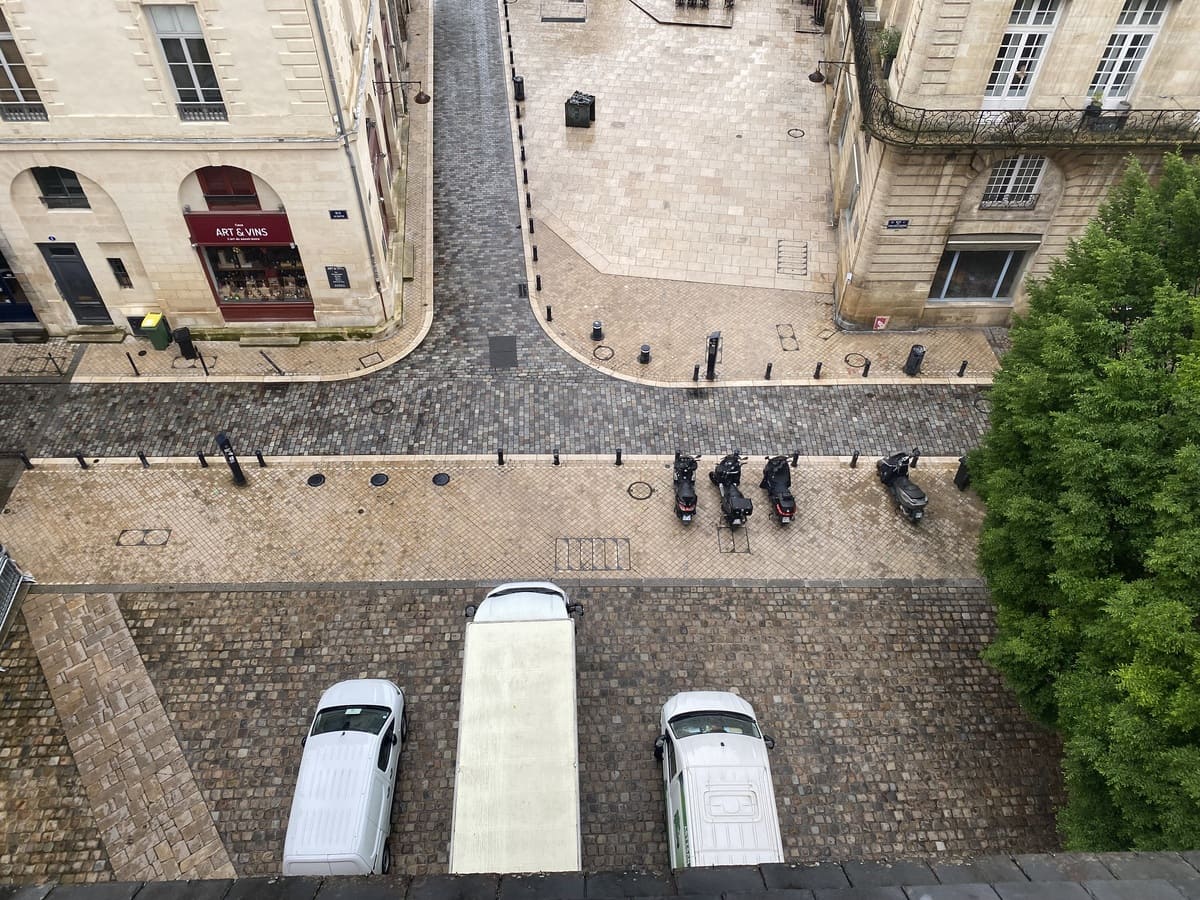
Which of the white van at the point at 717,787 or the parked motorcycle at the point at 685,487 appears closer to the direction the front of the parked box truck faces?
the parked motorcycle

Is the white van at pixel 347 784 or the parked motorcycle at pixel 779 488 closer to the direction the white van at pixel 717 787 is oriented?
the parked motorcycle

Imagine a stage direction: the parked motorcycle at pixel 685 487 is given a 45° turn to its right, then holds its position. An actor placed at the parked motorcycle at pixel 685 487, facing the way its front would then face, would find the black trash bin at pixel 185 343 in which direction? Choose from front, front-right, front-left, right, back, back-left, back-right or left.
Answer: back-left

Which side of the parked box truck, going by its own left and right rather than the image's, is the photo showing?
back

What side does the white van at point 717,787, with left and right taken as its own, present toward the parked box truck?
left

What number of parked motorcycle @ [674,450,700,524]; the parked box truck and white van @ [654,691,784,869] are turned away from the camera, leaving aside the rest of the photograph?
3

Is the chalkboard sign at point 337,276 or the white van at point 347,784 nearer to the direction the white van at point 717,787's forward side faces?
the chalkboard sign

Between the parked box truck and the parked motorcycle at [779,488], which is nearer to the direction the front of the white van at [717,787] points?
the parked motorcycle

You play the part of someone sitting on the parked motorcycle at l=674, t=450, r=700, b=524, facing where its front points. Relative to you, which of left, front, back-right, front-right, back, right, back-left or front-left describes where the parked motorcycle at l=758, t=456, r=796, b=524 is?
right

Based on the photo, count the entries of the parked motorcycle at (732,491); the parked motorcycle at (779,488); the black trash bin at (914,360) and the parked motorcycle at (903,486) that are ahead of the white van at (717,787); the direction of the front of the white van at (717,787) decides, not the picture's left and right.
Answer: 4

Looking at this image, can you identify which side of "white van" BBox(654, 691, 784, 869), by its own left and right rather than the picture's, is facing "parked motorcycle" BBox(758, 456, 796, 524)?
front

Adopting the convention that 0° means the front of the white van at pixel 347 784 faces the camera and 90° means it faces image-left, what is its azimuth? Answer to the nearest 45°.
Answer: approximately 180°

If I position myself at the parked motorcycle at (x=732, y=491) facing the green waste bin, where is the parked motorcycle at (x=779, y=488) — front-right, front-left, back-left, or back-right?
back-right

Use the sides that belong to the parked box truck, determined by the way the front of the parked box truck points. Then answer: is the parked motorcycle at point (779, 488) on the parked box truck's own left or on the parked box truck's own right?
on the parked box truck's own right

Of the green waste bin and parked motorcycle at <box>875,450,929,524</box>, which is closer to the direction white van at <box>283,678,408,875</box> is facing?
the green waste bin

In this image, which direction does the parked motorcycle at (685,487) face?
away from the camera

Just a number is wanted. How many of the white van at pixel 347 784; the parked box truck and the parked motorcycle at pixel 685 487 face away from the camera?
3
